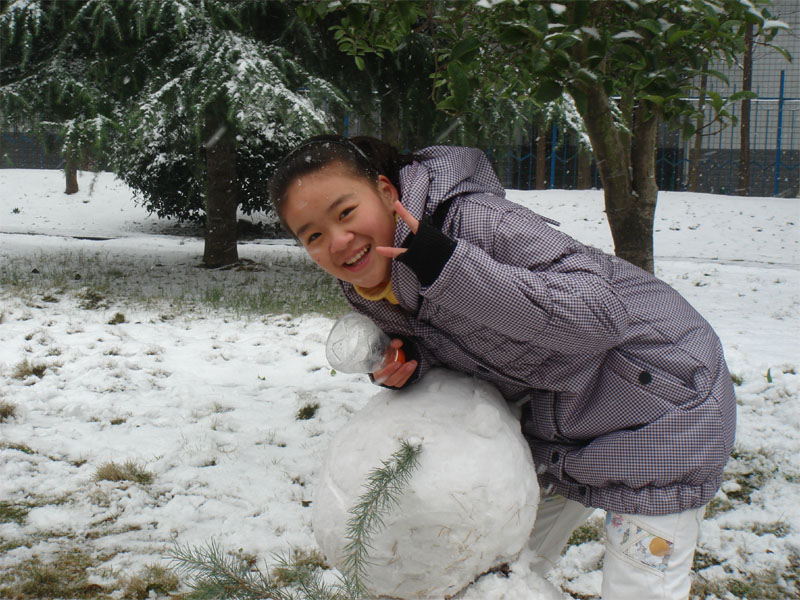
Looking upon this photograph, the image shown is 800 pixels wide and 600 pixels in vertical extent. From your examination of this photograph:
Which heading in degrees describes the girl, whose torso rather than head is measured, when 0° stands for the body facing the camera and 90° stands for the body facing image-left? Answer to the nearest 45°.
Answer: approximately 90°

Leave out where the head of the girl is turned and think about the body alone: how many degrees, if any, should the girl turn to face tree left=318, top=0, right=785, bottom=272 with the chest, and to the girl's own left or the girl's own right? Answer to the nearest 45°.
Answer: approximately 90° to the girl's own right
